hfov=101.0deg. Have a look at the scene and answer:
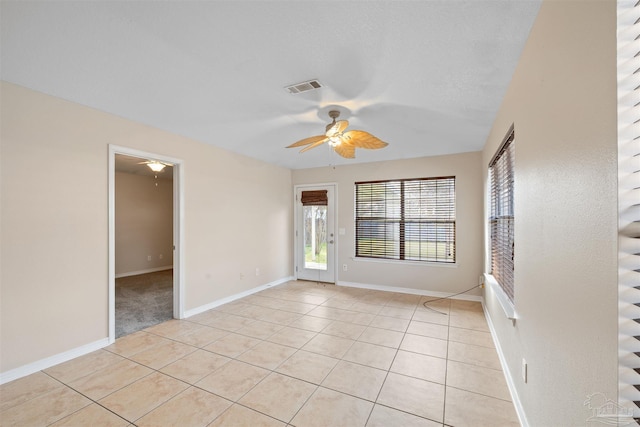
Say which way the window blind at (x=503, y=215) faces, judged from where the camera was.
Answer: facing to the left of the viewer

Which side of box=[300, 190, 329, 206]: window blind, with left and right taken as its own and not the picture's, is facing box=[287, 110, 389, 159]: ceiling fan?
front

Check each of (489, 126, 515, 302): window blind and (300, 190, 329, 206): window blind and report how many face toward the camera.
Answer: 1

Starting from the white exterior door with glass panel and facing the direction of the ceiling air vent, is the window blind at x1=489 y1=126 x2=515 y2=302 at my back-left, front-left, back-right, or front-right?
front-left

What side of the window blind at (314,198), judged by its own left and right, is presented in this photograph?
front

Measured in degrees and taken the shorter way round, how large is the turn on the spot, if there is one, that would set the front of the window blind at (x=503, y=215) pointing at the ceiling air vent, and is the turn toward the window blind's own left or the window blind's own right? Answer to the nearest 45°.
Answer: approximately 45° to the window blind's own left

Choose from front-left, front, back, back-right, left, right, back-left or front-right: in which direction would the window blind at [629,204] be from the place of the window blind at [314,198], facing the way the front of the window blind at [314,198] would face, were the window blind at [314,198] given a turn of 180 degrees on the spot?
back

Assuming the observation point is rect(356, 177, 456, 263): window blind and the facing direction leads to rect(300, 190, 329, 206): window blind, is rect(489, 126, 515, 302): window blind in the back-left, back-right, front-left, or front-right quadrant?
back-left

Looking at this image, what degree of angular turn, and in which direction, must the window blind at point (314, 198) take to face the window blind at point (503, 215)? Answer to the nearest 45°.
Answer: approximately 45° to its left

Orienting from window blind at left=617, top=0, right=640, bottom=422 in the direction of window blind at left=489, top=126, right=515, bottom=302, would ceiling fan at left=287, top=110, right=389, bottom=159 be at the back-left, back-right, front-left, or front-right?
front-left

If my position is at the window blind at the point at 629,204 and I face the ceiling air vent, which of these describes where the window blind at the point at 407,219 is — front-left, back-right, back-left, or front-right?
front-right

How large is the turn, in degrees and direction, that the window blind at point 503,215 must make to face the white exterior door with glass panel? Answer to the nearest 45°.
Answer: approximately 45° to its right

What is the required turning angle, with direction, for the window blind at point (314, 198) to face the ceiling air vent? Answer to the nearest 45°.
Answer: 0° — it already faces it

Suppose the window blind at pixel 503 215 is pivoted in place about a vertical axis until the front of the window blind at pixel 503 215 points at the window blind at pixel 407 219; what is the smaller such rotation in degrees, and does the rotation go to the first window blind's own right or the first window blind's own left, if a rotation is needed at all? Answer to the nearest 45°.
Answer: approximately 45° to the first window blind's own right

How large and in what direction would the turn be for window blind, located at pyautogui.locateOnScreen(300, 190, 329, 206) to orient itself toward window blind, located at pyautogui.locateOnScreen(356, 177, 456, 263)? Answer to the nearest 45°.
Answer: approximately 45° to its left

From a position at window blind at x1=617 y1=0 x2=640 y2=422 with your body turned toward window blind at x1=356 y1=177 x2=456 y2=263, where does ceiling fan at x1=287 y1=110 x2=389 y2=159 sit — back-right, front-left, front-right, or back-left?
front-left
